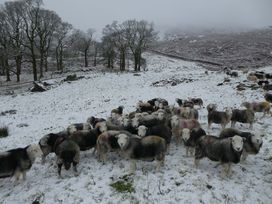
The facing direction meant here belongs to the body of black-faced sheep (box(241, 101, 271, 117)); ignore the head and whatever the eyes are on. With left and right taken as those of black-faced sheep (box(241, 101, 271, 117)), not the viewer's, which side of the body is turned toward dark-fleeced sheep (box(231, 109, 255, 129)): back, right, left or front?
left

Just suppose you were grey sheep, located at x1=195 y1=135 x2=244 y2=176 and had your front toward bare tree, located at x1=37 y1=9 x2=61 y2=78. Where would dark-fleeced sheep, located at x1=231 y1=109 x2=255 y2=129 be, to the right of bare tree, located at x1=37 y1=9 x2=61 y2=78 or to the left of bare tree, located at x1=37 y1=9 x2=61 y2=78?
right

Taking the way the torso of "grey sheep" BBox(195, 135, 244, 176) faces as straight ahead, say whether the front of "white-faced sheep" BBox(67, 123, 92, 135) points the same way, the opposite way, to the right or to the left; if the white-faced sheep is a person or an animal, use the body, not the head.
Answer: the opposite way

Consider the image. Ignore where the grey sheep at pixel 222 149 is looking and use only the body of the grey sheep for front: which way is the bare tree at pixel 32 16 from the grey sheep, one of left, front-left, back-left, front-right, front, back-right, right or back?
back

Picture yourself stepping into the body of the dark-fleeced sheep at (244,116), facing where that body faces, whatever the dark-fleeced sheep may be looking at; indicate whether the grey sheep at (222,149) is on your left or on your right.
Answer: on your left

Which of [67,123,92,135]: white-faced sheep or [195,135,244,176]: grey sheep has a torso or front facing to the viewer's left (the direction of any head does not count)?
the white-faced sheep

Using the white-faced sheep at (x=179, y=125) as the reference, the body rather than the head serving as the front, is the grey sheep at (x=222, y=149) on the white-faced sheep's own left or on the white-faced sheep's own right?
on the white-faced sheep's own left

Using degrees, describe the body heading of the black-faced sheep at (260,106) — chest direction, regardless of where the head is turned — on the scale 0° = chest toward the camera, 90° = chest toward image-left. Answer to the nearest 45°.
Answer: approximately 90°

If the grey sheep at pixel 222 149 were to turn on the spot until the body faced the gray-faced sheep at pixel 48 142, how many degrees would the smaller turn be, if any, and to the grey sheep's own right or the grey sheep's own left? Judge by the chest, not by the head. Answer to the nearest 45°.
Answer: approximately 135° to the grey sheep's own right
